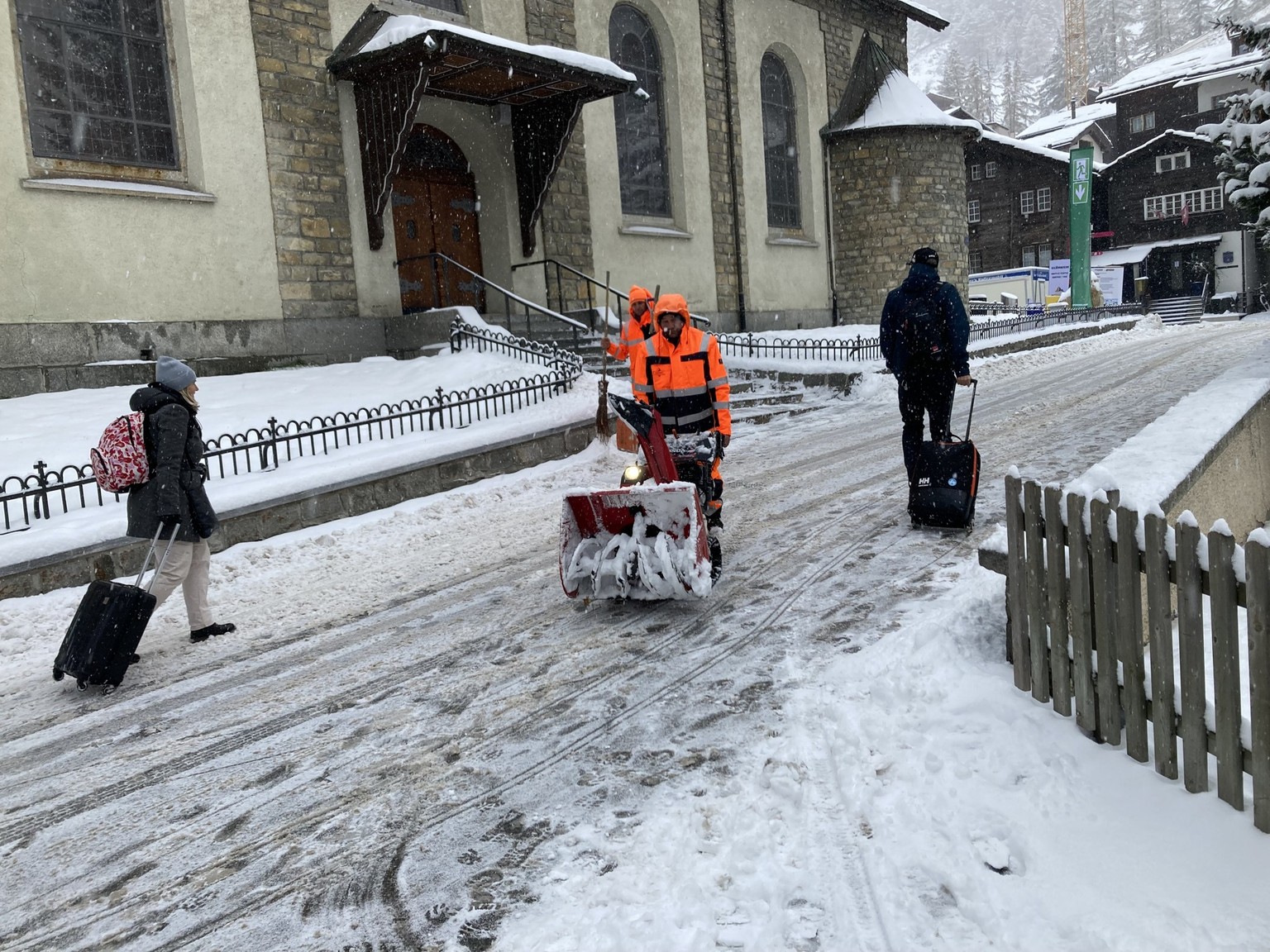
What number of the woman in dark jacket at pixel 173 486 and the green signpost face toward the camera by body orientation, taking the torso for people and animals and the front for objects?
1

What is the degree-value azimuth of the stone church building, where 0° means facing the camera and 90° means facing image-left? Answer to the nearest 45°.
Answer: approximately 315°

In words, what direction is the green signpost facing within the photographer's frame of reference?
facing the viewer

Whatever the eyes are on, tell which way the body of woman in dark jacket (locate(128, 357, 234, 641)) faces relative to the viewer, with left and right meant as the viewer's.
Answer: facing to the right of the viewer

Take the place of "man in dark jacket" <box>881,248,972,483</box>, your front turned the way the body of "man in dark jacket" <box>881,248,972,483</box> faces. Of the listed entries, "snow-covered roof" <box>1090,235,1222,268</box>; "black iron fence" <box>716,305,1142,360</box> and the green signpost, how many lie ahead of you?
3

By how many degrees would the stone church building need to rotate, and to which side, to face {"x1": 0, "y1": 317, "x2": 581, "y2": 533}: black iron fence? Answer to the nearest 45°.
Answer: approximately 45° to its right

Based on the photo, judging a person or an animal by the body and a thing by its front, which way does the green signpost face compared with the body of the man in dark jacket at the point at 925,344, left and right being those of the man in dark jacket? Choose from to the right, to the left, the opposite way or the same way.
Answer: the opposite way

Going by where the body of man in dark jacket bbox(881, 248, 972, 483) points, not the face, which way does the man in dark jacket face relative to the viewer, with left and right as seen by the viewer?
facing away from the viewer

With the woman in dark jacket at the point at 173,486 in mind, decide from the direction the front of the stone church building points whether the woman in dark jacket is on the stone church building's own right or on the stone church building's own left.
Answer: on the stone church building's own right

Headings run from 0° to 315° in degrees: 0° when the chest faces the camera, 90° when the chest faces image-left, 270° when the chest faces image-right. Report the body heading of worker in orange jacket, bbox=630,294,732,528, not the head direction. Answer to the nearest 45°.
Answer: approximately 0°

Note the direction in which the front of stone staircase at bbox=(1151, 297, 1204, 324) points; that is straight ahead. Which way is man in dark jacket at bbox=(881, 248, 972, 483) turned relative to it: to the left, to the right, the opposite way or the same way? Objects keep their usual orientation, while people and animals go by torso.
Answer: the opposite way

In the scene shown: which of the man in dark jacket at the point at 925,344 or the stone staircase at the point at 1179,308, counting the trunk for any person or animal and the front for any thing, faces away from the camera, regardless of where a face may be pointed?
the man in dark jacket

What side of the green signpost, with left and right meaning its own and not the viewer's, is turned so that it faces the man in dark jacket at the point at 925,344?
front

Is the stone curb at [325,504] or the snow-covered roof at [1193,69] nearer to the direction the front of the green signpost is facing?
the stone curb

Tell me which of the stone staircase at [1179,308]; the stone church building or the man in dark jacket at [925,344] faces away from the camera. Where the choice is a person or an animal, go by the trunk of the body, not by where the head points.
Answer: the man in dark jacket
